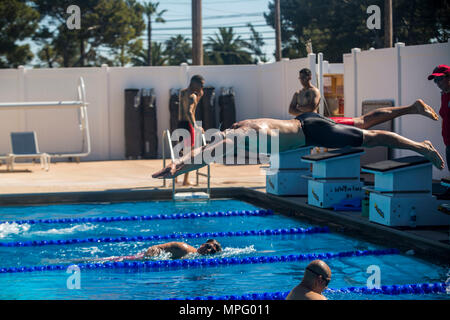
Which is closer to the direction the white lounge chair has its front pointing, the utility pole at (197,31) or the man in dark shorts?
the man in dark shorts

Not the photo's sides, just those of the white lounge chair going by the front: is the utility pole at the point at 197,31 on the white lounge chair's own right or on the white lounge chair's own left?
on the white lounge chair's own left

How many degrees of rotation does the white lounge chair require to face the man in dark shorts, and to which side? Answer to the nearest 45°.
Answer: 0° — it already faces them

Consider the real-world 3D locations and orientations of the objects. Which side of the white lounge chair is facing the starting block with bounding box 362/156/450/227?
front

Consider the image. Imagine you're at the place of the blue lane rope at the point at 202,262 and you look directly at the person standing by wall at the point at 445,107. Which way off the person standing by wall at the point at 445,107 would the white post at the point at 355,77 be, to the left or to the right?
left

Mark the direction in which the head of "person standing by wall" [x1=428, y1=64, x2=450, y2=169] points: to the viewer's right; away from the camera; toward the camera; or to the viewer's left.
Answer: to the viewer's left

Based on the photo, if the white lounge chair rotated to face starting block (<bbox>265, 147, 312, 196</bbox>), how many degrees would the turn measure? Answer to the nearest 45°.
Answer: approximately 45° to its left
